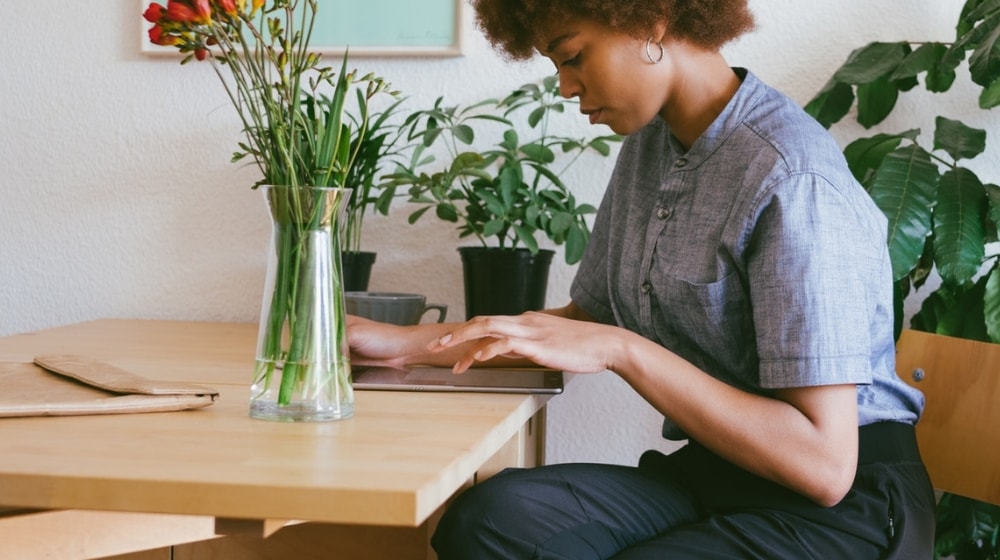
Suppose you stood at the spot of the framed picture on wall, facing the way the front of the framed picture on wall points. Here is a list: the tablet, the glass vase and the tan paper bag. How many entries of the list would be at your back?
0

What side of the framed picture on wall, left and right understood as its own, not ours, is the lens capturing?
front

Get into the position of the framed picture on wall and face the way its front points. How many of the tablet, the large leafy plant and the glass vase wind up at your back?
0

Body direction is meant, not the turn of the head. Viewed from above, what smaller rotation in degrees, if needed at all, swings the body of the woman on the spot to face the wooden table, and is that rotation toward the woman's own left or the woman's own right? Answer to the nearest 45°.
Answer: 0° — they already face it

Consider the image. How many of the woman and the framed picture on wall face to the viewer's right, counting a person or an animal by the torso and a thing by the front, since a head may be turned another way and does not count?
0

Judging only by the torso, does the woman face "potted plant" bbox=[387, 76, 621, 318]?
no

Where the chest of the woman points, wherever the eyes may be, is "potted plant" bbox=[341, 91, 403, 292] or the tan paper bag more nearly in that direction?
the tan paper bag

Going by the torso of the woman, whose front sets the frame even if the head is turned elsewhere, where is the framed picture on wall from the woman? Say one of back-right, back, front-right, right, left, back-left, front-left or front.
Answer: right

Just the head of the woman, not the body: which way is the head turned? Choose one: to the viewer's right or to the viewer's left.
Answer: to the viewer's left

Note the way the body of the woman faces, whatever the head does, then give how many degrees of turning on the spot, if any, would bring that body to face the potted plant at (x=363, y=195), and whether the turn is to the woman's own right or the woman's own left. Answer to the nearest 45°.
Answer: approximately 90° to the woman's own right

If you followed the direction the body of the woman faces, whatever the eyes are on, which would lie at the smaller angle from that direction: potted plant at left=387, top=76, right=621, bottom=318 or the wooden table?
the wooden table

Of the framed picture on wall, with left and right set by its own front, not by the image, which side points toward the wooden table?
front

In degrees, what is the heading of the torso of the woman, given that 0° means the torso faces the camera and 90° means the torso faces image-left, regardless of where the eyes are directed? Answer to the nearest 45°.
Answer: approximately 45°

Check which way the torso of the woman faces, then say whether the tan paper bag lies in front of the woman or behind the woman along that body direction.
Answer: in front

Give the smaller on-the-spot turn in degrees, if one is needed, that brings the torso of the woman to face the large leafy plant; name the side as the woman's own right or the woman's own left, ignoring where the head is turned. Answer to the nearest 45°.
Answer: approximately 180°
